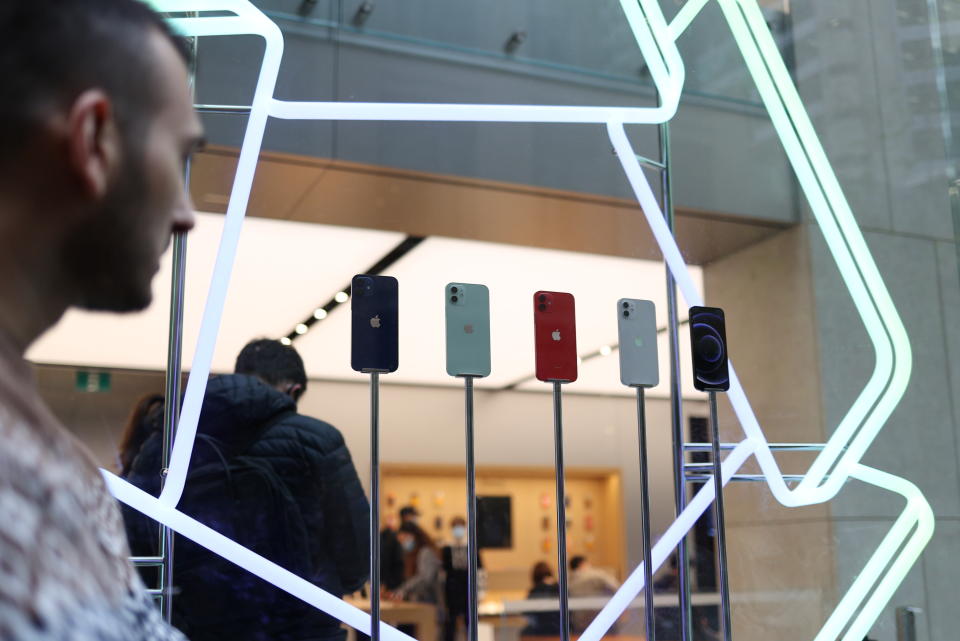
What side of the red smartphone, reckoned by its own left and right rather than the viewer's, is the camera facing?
back

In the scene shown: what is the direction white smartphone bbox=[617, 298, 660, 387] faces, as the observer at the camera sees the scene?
facing away from the viewer

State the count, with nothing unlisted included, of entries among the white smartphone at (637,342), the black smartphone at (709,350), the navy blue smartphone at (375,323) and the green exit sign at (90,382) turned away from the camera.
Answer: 2

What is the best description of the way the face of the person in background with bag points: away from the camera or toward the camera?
away from the camera

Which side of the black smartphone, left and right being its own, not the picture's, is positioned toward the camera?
front

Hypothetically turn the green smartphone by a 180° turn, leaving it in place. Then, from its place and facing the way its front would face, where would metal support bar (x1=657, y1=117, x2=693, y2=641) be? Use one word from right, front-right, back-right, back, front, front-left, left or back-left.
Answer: back-left

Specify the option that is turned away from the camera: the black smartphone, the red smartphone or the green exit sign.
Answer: the red smartphone

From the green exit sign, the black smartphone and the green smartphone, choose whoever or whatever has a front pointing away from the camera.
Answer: the green smartphone

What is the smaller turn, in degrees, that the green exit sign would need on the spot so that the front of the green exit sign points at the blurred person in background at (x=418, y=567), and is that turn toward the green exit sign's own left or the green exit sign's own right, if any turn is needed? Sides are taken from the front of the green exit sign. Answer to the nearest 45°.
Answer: approximately 90° to the green exit sign's own left

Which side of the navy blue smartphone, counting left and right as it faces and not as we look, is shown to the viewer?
back

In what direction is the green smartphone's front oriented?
away from the camera
